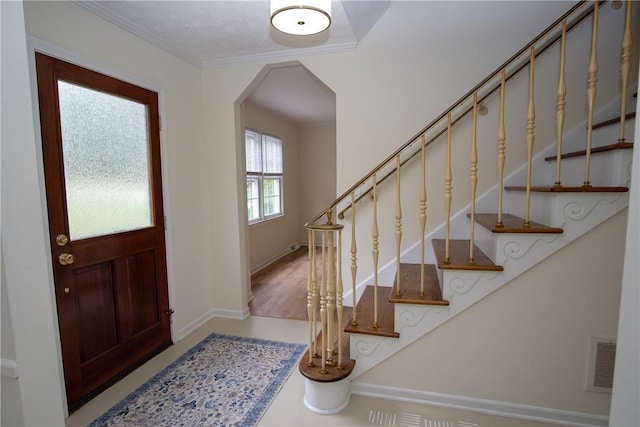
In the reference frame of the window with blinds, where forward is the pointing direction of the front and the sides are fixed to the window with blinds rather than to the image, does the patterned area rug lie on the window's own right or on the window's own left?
on the window's own right

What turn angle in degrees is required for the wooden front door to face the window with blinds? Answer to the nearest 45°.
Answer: approximately 90° to its left

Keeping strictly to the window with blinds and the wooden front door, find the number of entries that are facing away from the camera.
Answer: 0

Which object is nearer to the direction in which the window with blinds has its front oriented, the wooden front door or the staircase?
the staircase

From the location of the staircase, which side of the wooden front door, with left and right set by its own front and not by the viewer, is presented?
front

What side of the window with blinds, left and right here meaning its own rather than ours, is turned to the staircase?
front

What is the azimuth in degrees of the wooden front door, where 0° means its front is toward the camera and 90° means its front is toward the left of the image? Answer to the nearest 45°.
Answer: approximately 315°

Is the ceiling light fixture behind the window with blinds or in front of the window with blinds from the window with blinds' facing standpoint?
in front

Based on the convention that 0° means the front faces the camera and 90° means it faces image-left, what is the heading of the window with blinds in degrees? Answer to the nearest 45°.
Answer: approximately 315°
